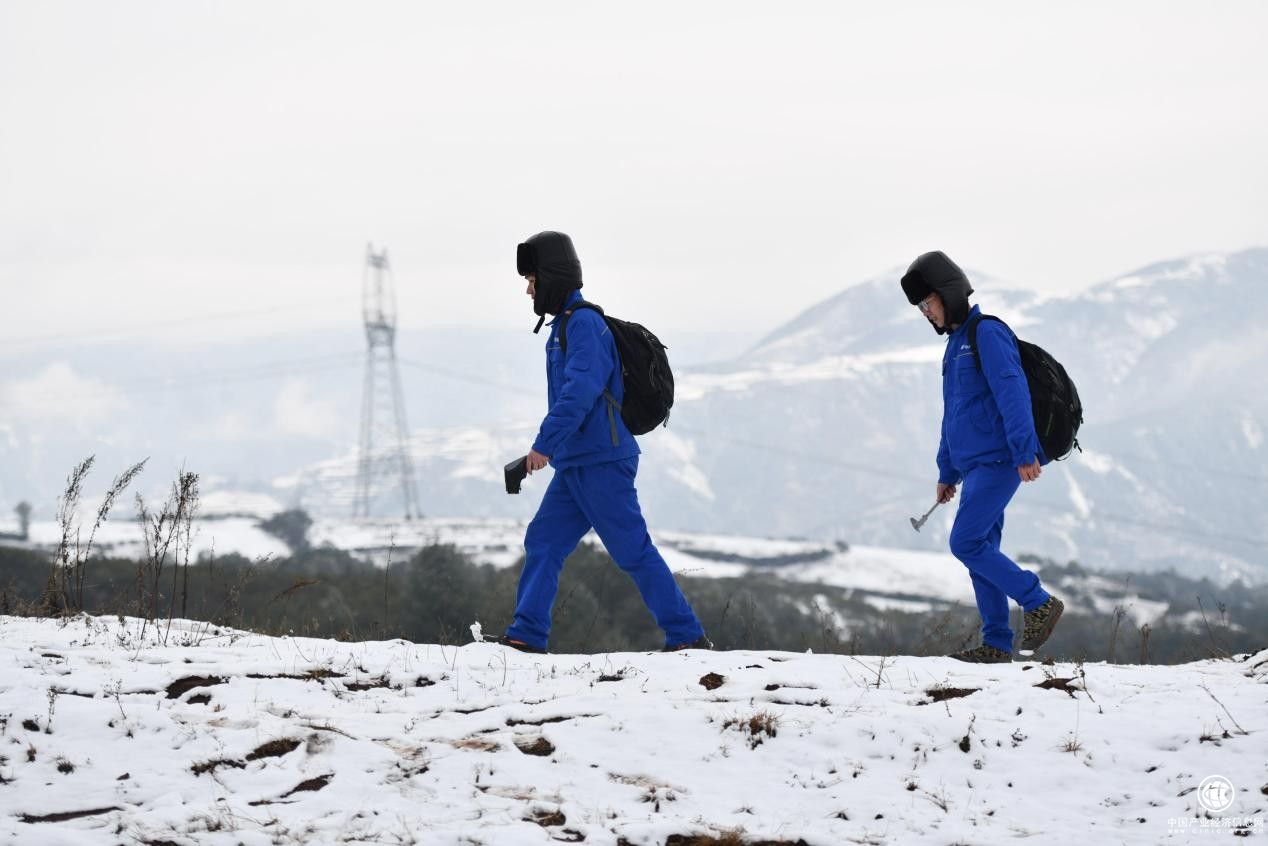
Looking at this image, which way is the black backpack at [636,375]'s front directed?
to the viewer's right

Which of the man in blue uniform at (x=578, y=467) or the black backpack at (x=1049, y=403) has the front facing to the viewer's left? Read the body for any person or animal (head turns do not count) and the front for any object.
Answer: the man in blue uniform

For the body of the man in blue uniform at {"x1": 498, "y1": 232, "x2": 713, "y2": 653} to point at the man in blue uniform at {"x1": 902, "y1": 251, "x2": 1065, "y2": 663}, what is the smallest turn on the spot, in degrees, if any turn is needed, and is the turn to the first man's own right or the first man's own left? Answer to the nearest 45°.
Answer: approximately 180°

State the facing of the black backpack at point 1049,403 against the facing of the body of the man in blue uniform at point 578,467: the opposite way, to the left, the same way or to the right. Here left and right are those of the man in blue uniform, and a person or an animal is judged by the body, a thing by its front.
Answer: the opposite way

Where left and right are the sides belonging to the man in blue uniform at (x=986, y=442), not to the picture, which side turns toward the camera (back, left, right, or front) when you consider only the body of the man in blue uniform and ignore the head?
left

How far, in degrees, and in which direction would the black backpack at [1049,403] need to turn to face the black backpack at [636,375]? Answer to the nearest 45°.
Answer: approximately 180°

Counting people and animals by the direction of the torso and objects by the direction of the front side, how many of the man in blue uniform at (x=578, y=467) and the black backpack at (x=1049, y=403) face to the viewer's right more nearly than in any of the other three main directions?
1

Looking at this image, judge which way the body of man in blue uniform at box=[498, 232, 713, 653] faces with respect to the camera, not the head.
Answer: to the viewer's left

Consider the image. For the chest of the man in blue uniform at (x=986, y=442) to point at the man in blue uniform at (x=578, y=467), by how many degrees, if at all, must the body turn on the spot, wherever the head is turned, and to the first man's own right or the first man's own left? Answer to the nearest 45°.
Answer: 0° — they already face them
